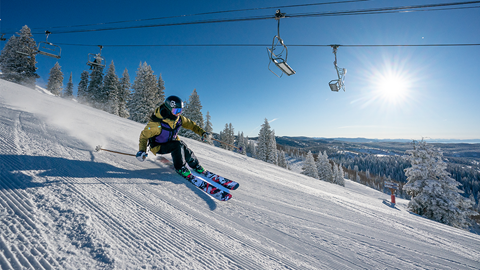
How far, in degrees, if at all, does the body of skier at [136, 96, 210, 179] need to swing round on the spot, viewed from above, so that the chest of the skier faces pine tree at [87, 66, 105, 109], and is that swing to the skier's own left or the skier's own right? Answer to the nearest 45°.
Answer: approximately 135° to the skier's own left

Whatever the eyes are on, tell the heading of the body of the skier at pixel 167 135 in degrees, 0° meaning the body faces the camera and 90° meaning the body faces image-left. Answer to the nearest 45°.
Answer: approximately 315°

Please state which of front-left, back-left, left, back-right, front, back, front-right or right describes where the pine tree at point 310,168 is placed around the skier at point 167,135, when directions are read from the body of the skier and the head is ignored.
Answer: left

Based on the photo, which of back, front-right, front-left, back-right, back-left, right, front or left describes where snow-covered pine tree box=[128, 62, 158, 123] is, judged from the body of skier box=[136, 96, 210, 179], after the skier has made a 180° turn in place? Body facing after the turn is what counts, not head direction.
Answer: front-right

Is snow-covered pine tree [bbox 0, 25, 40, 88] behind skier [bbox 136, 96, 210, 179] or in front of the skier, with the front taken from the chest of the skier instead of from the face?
behind

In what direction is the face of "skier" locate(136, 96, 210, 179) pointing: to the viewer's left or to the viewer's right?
to the viewer's right

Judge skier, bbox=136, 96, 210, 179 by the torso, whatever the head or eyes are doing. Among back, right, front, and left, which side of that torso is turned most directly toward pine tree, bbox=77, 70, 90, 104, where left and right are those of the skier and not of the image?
back

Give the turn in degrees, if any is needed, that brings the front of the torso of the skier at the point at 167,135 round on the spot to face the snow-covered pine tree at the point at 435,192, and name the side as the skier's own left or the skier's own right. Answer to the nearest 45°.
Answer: approximately 45° to the skier's own left

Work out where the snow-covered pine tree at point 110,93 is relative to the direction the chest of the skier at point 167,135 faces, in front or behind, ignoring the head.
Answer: behind

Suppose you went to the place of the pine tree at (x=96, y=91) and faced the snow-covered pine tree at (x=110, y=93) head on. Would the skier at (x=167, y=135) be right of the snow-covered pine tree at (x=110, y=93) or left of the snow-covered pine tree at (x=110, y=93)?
right

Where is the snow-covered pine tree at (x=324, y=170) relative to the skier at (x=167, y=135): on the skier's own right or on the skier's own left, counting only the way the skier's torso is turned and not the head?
on the skier's own left

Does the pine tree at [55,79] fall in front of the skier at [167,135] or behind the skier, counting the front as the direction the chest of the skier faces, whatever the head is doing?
behind
